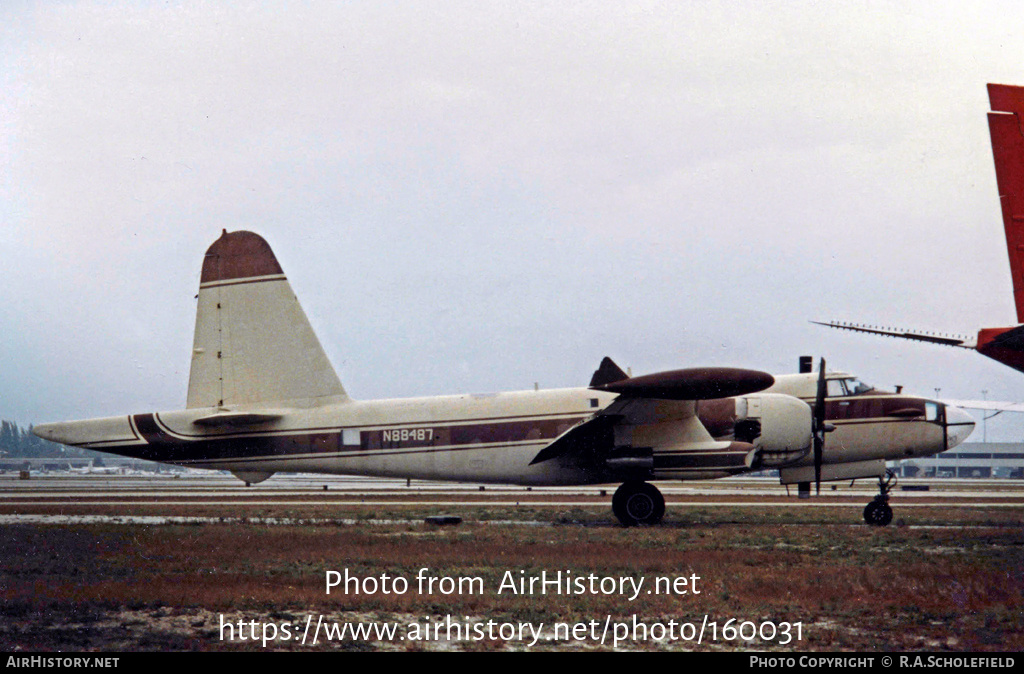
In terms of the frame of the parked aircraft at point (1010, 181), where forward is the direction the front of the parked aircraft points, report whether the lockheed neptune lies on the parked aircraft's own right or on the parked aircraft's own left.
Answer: on the parked aircraft's own left

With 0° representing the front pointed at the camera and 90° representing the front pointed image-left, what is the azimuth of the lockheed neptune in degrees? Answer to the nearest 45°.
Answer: approximately 270°

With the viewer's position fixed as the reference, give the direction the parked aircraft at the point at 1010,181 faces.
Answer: facing away from the viewer and to the right of the viewer

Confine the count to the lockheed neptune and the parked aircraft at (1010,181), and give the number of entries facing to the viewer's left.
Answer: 0

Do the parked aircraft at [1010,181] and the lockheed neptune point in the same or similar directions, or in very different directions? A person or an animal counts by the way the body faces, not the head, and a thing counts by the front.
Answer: same or similar directions

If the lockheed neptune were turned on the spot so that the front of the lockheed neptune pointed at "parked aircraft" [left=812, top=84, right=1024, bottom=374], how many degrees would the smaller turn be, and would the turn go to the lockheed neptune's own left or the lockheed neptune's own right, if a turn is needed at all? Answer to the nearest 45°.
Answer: approximately 45° to the lockheed neptune's own right
